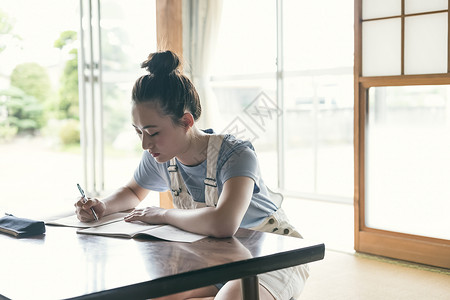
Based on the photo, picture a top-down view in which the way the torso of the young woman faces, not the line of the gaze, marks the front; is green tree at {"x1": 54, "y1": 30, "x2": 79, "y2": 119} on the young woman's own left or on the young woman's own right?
on the young woman's own right

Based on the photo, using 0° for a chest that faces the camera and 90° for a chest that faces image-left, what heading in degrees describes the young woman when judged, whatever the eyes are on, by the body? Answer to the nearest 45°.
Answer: approximately 45°

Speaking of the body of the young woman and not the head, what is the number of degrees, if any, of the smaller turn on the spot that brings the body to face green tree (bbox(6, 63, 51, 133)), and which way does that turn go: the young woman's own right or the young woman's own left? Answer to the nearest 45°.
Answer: approximately 135° to the young woman's own right

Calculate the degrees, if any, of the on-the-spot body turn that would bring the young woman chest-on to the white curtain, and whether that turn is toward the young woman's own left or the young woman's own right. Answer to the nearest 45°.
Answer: approximately 135° to the young woman's own right
